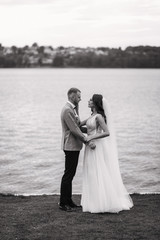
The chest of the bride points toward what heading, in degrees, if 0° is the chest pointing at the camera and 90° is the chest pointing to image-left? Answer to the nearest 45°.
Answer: approximately 90°

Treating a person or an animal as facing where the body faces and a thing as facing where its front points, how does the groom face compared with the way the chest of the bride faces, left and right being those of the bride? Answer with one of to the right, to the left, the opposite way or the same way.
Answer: the opposite way

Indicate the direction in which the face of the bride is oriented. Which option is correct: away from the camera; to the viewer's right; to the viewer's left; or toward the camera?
to the viewer's left

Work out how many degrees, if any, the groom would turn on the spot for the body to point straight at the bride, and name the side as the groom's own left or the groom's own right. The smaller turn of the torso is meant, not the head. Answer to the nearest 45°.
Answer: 0° — they already face them

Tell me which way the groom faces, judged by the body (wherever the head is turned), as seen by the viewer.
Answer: to the viewer's right

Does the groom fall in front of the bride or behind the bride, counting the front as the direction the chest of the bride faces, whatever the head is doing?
in front

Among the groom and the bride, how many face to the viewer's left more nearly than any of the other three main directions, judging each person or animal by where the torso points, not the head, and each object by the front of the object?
1
